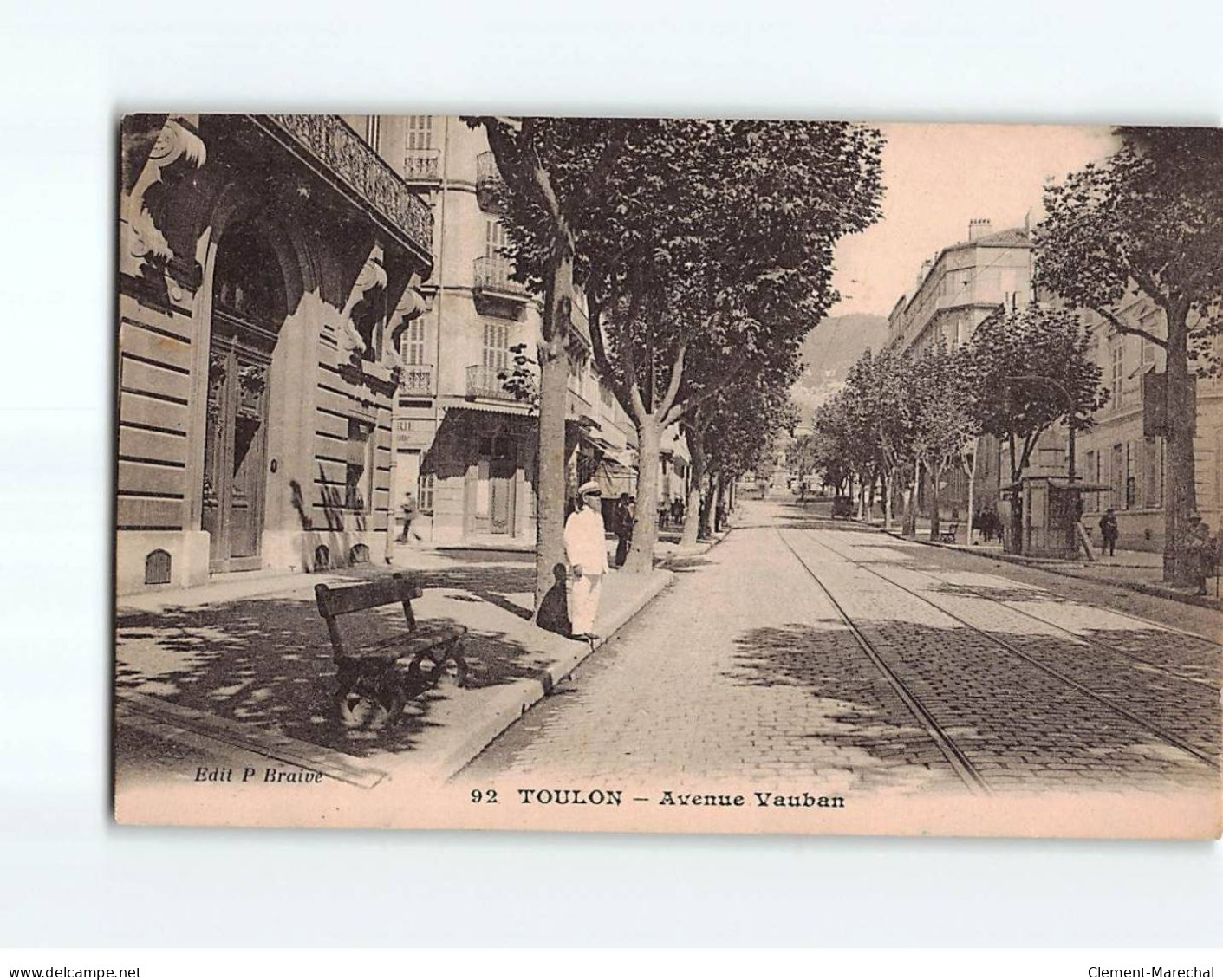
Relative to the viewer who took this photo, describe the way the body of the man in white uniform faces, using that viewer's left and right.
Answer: facing the viewer and to the right of the viewer

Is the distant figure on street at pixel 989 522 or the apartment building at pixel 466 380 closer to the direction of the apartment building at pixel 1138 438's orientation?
the apartment building

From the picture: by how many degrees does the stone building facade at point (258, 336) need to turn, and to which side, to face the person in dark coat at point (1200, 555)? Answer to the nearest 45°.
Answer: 0° — it already faces them

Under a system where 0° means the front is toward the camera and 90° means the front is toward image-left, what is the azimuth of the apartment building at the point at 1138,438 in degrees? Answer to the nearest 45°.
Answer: approximately 45°

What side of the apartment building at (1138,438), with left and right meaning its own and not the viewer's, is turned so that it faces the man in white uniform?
front

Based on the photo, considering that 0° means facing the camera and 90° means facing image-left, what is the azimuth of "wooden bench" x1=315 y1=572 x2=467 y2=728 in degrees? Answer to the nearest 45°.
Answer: approximately 315°
